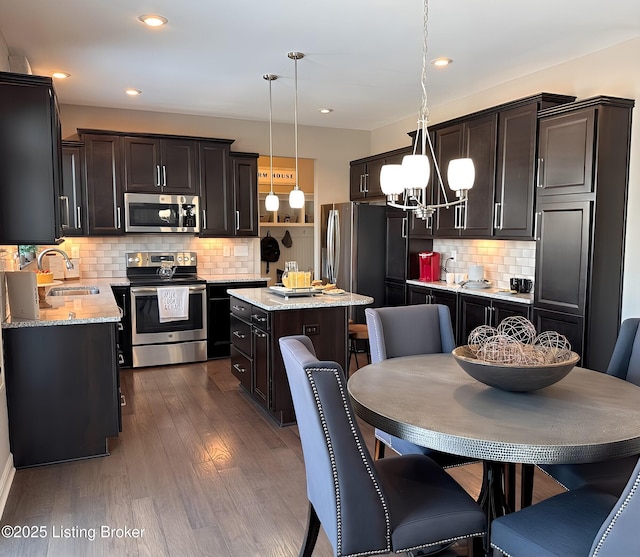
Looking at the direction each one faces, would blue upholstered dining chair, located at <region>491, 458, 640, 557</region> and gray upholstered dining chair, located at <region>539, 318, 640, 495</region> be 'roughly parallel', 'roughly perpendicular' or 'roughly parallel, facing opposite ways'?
roughly perpendicular

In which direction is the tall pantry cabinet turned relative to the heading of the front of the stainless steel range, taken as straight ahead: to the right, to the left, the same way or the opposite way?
to the right

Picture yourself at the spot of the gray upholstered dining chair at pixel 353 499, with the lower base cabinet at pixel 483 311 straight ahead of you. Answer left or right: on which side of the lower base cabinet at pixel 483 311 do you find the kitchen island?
left

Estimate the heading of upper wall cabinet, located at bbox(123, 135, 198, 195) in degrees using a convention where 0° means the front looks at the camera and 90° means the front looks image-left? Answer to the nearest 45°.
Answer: approximately 0°

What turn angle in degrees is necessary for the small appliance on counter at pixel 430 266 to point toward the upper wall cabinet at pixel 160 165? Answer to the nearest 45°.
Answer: approximately 45° to its right

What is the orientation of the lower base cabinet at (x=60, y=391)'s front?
to the viewer's right

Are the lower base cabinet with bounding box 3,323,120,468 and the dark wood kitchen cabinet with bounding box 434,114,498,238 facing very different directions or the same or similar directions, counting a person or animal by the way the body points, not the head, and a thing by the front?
very different directions

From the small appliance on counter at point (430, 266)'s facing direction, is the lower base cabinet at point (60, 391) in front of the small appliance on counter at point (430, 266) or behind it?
in front

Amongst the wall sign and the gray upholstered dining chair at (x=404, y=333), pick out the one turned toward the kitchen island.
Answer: the wall sign

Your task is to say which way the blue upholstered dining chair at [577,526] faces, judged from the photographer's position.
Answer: facing away from the viewer and to the left of the viewer

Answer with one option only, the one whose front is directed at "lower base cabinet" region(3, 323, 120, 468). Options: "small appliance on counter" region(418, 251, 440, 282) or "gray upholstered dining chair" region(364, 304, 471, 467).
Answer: the small appliance on counter
